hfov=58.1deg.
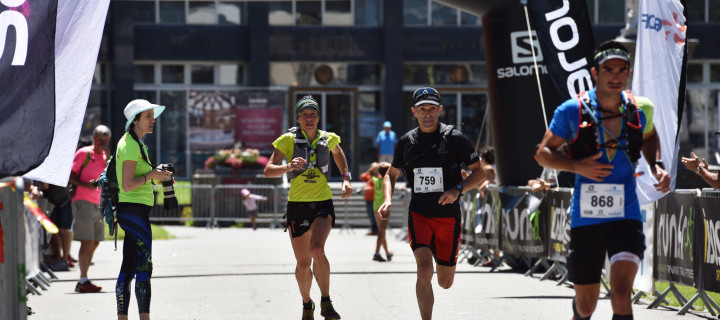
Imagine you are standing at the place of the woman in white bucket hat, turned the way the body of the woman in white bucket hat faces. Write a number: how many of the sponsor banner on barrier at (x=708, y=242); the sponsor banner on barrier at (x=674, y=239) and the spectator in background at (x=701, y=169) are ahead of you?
3

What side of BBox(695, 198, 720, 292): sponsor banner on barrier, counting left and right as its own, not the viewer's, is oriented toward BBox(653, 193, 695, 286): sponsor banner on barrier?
right

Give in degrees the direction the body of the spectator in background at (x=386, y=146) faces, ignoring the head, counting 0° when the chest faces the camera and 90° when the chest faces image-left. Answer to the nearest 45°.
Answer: approximately 0°

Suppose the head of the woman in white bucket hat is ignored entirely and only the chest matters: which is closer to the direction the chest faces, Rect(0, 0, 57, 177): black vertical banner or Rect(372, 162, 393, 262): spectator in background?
the spectator in background

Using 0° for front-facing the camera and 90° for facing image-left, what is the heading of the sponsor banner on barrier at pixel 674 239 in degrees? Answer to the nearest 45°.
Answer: approximately 45°

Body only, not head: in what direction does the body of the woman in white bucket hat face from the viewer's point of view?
to the viewer's right

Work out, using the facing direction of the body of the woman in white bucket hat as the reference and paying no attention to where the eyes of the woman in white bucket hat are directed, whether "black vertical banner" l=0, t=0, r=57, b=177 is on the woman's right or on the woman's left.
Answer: on the woman's right

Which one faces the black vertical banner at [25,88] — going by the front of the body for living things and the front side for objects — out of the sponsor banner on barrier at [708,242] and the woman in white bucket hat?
the sponsor banner on barrier

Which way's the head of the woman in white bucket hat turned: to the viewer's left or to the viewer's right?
to the viewer's right

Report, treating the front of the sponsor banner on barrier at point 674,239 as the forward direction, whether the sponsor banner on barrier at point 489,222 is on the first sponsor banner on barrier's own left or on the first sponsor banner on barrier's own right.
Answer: on the first sponsor banner on barrier's own right

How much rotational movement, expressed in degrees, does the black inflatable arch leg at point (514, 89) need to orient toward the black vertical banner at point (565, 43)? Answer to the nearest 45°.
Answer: approximately 45° to its left
